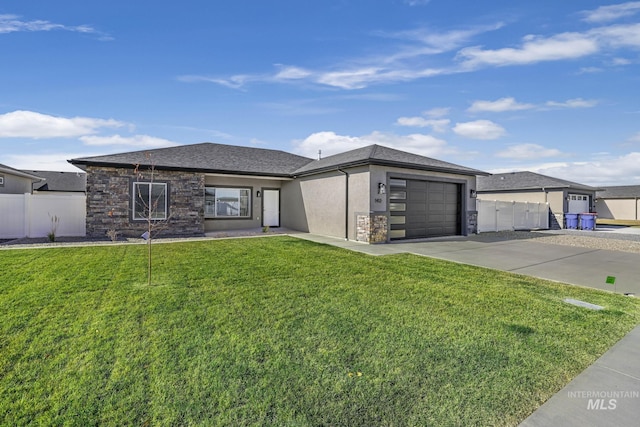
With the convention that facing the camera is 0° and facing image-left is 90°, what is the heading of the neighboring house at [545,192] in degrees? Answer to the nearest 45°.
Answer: approximately 315°

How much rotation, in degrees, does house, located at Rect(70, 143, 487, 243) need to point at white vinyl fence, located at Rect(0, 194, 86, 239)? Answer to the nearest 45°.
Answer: approximately 135° to its right

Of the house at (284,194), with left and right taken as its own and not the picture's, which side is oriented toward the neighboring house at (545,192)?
left

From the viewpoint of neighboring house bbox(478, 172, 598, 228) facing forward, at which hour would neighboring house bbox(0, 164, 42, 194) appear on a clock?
neighboring house bbox(0, 164, 42, 194) is roughly at 3 o'clock from neighboring house bbox(478, 172, 598, 228).

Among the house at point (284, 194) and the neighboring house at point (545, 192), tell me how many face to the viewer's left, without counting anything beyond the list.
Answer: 0

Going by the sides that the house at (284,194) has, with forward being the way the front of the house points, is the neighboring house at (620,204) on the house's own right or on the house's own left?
on the house's own left

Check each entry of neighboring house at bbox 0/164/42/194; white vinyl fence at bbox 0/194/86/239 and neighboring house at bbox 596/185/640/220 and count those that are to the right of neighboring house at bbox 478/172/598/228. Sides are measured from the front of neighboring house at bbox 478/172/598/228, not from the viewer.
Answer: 2

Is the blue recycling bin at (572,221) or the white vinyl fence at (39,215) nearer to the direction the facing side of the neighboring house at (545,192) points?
the blue recycling bin
